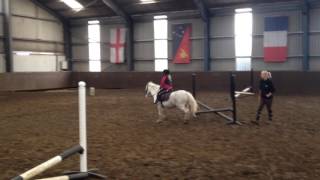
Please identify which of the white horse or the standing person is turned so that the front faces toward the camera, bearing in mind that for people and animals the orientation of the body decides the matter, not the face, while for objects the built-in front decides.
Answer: the standing person

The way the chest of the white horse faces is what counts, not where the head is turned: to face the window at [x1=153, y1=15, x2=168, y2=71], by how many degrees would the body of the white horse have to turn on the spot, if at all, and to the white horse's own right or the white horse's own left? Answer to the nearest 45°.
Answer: approximately 90° to the white horse's own right

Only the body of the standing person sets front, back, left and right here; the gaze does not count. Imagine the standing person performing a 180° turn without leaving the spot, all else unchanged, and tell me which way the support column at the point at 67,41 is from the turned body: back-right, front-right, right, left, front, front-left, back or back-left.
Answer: front-left

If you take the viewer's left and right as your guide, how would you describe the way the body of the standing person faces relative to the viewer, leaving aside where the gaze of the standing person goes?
facing the viewer

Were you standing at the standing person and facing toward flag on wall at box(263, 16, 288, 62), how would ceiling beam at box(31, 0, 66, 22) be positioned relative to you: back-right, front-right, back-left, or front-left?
front-left

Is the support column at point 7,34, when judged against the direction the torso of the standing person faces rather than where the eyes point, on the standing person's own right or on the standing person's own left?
on the standing person's own right

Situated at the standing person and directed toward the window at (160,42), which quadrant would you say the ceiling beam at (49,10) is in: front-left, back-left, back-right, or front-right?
front-left

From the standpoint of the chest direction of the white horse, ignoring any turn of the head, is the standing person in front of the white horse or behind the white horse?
behind

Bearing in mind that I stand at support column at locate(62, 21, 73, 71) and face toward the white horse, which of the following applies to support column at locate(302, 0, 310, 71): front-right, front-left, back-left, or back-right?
front-left

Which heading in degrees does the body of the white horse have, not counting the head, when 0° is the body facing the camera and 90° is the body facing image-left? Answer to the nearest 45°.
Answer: approximately 90°

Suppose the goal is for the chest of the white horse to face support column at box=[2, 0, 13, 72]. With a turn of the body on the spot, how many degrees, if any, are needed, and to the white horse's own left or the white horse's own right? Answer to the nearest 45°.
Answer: approximately 45° to the white horse's own right

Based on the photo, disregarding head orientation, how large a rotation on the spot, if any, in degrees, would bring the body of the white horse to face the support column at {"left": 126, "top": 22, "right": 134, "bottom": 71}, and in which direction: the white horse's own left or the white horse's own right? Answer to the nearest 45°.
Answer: approximately 90° to the white horse's own right

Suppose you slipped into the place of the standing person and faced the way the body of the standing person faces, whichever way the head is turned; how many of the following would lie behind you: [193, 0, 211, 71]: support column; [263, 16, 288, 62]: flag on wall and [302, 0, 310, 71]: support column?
3
